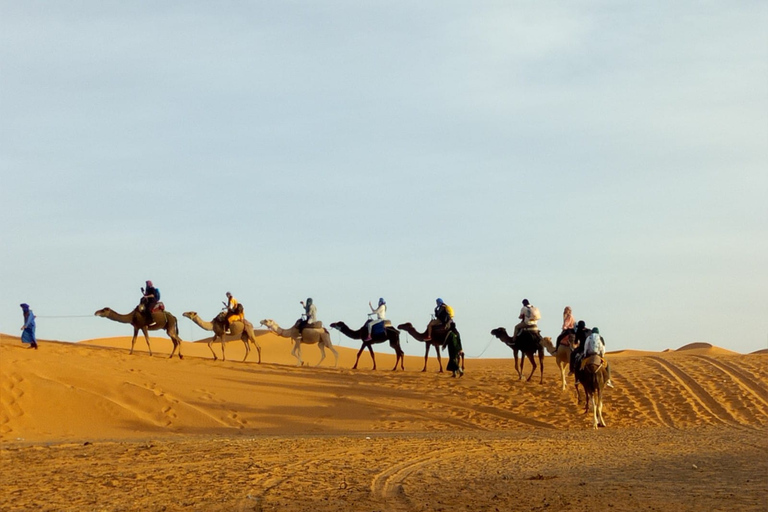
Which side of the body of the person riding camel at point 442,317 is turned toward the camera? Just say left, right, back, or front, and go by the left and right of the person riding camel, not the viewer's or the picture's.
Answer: left

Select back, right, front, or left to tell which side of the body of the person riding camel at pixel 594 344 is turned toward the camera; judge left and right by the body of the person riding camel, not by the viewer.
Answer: back

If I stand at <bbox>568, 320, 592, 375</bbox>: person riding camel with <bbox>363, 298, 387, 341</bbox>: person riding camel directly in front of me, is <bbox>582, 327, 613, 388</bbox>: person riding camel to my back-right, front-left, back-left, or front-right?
back-left

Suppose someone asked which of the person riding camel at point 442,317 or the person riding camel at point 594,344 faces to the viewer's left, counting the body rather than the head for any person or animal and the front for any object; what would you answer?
the person riding camel at point 442,317

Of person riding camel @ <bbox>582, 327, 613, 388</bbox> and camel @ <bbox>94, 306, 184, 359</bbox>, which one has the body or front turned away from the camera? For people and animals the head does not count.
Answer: the person riding camel

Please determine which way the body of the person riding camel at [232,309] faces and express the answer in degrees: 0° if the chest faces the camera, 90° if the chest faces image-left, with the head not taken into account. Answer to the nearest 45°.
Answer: approximately 90°

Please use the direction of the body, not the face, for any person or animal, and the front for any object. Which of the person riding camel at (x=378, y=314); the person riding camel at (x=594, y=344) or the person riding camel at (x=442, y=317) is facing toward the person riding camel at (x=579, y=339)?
the person riding camel at (x=594, y=344)

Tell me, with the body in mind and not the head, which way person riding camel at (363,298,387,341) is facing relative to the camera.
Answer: to the viewer's left

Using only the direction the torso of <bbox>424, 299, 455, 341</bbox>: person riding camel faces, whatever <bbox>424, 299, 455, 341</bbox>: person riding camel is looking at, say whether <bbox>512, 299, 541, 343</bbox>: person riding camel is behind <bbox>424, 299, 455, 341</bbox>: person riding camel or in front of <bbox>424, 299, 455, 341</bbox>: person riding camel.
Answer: behind

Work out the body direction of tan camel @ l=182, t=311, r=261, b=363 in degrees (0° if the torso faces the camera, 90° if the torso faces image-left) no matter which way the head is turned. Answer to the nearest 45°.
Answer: approximately 90°

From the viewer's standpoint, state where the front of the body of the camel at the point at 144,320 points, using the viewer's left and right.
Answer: facing to the left of the viewer
